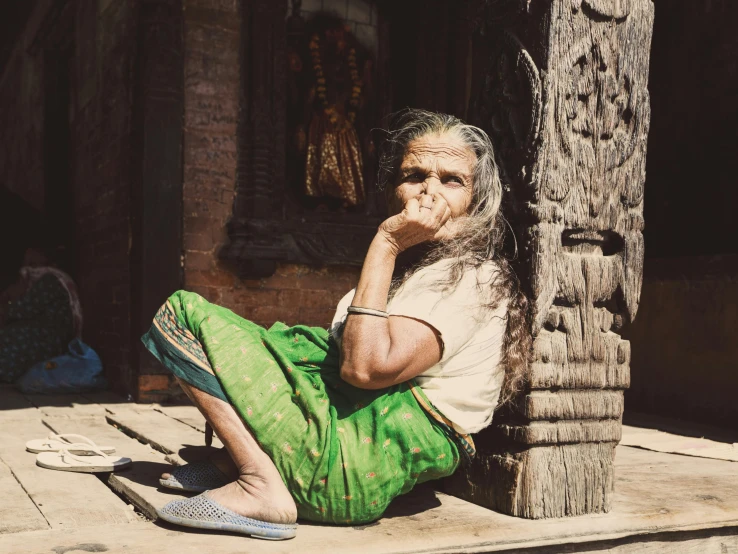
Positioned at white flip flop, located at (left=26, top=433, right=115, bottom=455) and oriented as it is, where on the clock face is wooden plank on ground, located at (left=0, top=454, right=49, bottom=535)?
The wooden plank on ground is roughly at 9 o'clock from the white flip flop.

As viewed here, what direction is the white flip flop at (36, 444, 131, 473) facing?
to the viewer's left

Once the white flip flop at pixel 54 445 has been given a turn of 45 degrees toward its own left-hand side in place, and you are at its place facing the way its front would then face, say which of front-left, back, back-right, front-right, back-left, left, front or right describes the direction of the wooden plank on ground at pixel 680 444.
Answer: back-left

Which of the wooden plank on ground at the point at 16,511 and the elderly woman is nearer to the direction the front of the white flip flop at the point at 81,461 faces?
the wooden plank on ground

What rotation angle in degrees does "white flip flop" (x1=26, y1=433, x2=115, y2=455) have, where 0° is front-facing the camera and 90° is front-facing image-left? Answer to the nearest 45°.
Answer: approximately 90°

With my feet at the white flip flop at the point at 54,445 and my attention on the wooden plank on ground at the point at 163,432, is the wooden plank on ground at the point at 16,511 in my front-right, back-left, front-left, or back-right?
back-right

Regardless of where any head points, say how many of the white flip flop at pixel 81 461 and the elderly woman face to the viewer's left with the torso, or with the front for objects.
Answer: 2

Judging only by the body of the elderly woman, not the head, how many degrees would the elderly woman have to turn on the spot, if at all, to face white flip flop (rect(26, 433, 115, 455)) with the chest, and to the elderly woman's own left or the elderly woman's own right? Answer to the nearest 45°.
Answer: approximately 45° to the elderly woman's own right
